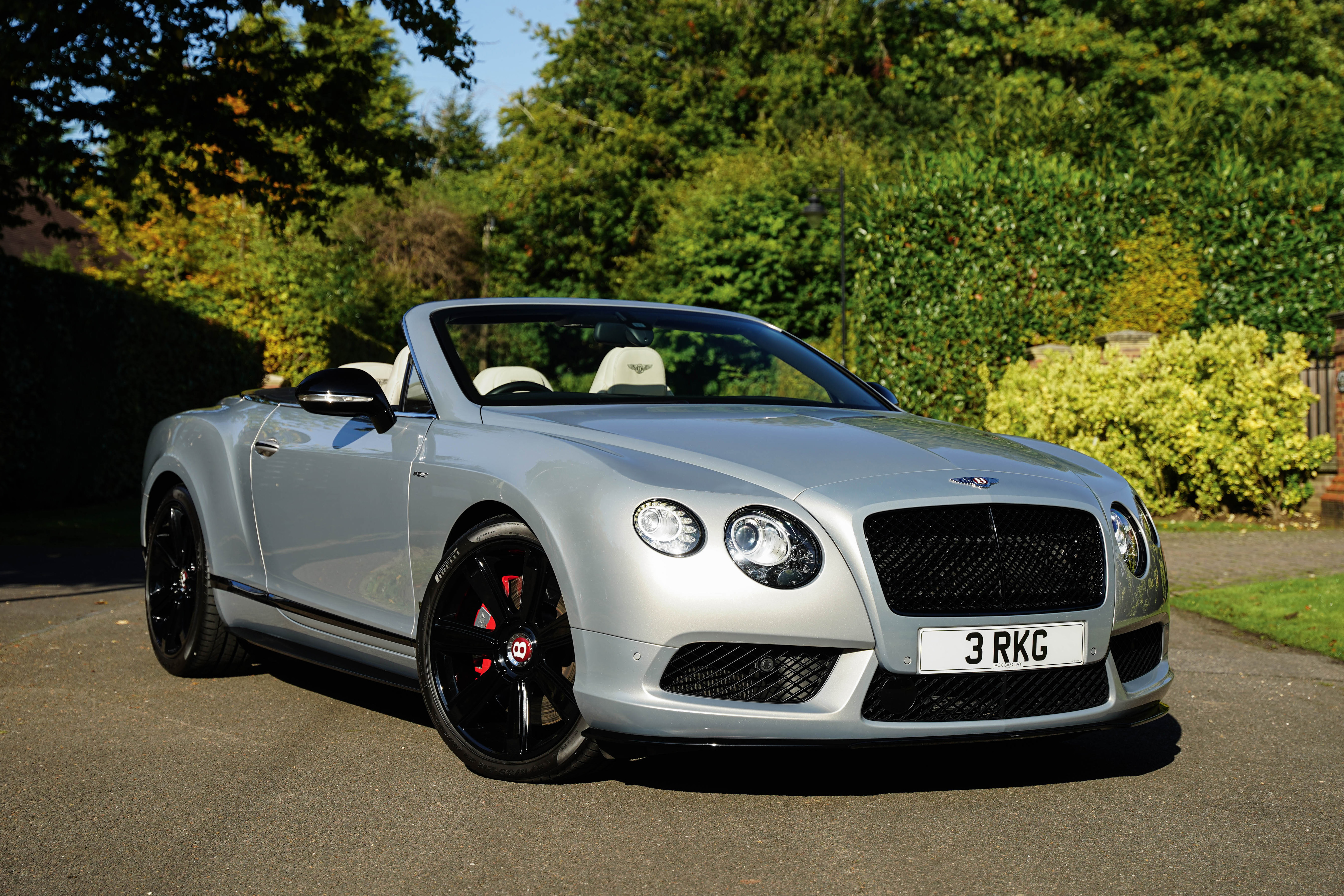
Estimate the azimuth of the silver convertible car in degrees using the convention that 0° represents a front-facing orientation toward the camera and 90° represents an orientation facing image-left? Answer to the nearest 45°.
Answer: approximately 315°

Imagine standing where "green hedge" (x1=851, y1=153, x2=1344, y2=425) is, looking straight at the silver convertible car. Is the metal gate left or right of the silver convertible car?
left

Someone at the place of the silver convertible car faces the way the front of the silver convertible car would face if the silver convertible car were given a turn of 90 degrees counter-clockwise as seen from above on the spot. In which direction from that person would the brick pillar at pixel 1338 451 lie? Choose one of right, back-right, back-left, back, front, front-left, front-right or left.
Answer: front

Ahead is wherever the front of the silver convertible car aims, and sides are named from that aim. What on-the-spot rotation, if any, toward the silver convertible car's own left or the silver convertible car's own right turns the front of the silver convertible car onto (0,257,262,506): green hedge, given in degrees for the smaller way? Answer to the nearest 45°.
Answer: approximately 180°

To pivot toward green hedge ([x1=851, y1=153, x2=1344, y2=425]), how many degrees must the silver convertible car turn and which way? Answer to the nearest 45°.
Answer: approximately 135° to its left

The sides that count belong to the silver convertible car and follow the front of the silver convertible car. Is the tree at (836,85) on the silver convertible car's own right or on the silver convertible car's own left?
on the silver convertible car's own left

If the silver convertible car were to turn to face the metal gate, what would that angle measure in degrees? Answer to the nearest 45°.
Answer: approximately 90° to its left
